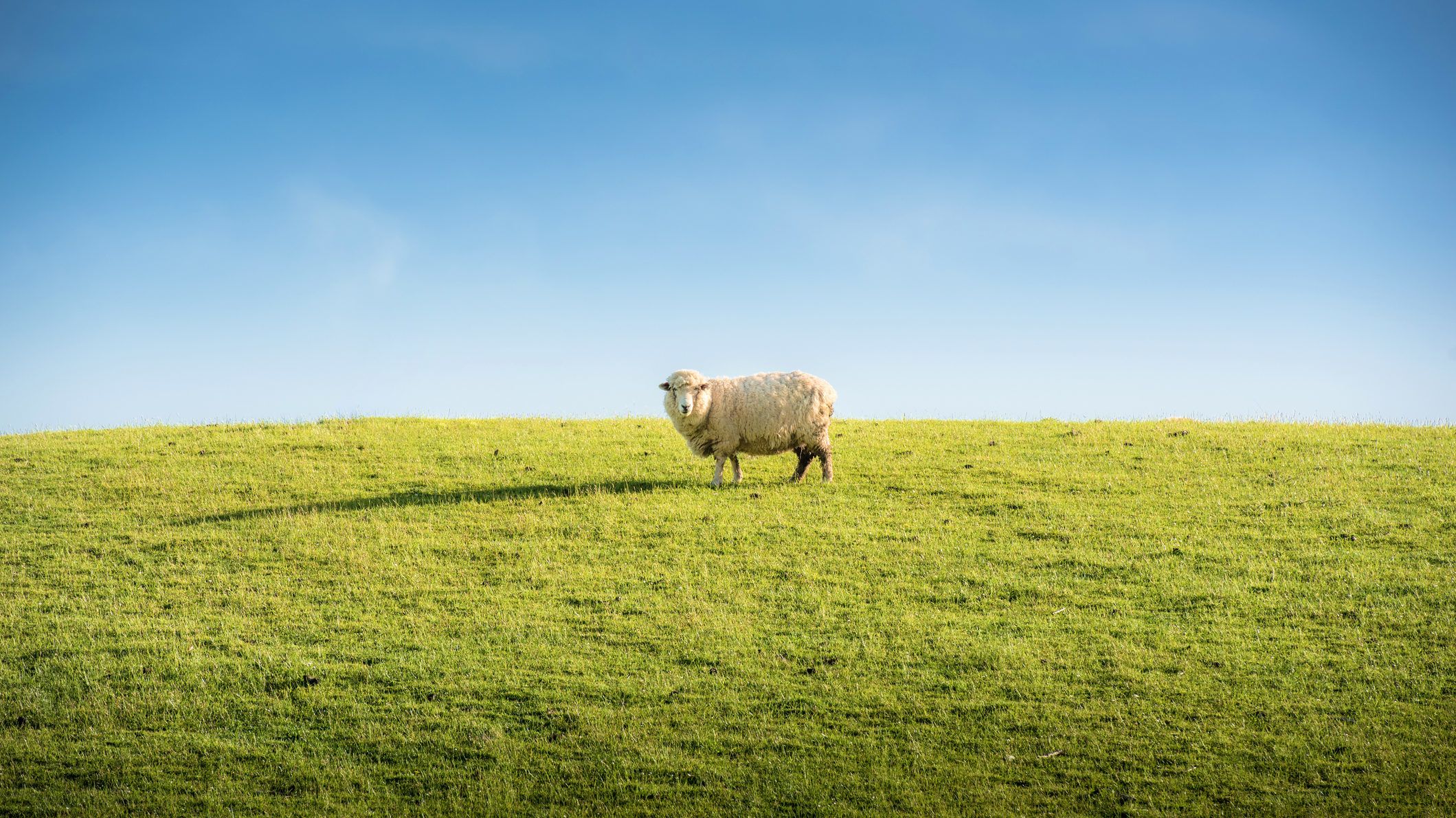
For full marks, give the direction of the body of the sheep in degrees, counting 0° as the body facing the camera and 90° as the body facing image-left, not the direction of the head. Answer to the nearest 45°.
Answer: approximately 90°
